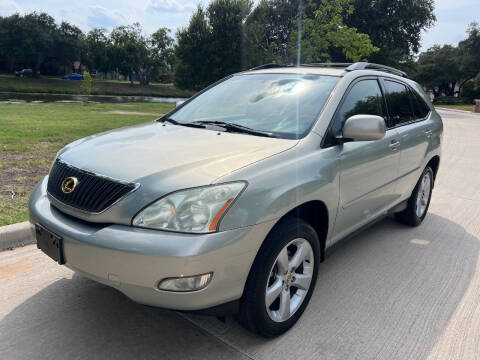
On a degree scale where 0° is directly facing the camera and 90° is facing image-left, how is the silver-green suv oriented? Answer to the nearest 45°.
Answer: approximately 45°

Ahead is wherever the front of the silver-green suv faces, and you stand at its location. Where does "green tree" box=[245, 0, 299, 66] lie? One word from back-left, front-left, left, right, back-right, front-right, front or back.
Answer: back-right

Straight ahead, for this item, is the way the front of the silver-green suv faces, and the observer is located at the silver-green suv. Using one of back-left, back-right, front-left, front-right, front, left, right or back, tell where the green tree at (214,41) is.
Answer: back-right

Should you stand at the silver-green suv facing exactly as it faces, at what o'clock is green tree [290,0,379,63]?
The green tree is roughly at 5 o'clock from the silver-green suv.

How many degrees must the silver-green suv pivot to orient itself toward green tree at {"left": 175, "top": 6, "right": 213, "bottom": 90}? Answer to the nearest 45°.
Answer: approximately 135° to its right
